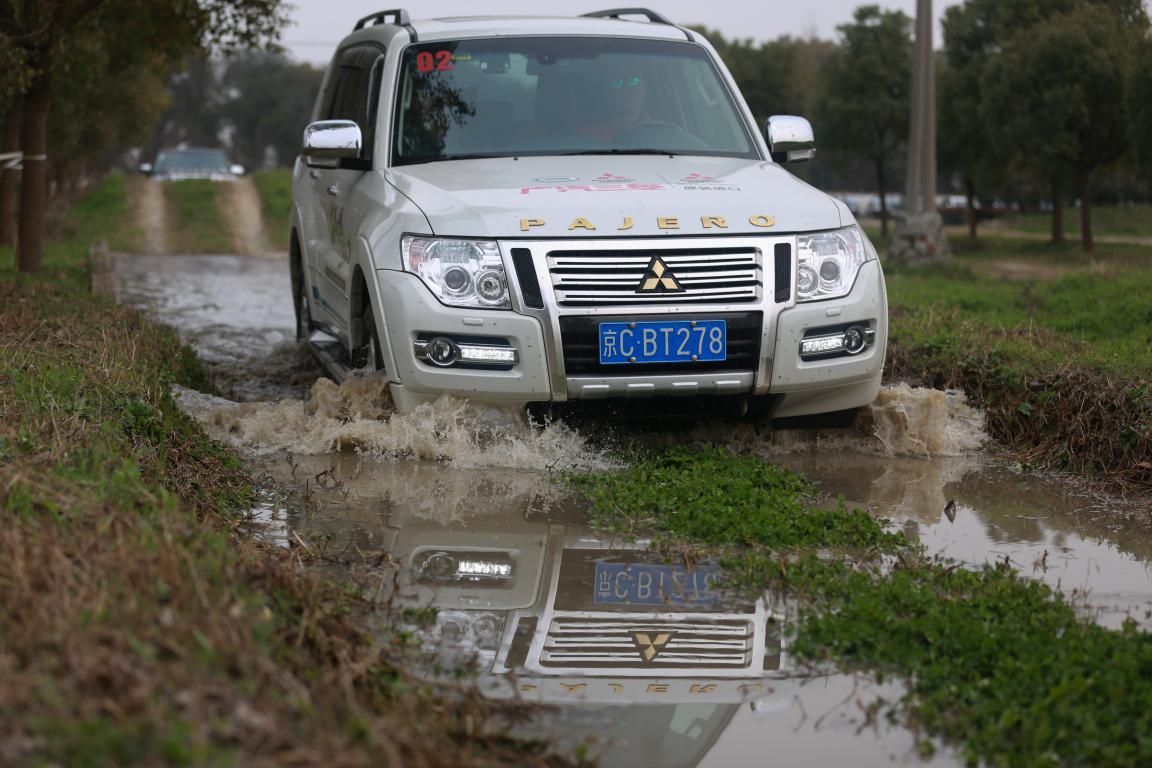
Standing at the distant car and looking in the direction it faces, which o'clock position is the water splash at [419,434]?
The water splash is roughly at 12 o'clock from the distant car.

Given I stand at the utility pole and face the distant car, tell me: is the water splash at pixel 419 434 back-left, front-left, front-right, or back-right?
back-left

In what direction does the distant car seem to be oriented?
toward the camera

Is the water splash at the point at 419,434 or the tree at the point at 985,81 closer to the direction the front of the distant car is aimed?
the water splash

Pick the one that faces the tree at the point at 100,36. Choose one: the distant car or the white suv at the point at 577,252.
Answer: the distant car

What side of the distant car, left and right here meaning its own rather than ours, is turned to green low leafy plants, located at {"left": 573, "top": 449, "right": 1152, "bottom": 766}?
front

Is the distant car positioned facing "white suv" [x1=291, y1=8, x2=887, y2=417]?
yes

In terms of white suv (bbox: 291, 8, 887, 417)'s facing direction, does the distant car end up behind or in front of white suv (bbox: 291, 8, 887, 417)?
behind

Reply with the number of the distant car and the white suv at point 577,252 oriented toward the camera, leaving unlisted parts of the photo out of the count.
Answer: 2

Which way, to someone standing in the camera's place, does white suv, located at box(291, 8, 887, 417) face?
facing the viewer

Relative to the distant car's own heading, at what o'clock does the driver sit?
The driver is roughly at 12 o'clock from the distant car.
